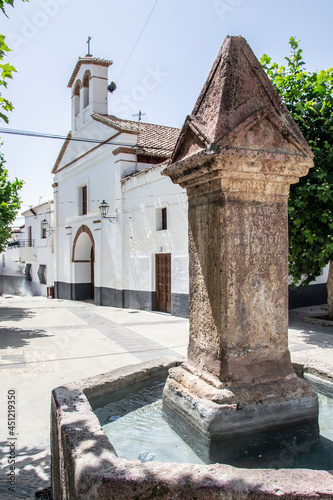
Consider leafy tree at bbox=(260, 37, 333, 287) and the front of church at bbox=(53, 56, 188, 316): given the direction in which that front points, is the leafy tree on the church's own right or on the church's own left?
on the church's own left

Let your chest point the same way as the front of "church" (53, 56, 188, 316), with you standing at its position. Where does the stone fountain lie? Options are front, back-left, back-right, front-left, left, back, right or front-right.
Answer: front-left

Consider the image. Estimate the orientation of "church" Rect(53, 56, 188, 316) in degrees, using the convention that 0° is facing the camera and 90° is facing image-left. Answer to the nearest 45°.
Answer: approximately 45°

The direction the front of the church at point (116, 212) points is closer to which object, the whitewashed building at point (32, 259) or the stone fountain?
the stone fountain
